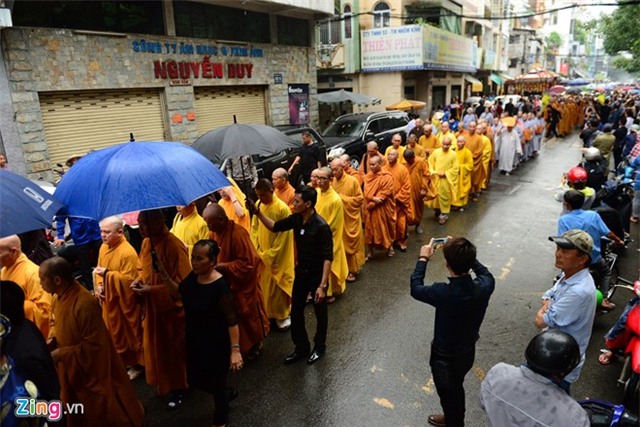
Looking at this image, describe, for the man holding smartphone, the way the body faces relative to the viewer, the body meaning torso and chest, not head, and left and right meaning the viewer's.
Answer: facing away from the viewer and to the left of the viewer

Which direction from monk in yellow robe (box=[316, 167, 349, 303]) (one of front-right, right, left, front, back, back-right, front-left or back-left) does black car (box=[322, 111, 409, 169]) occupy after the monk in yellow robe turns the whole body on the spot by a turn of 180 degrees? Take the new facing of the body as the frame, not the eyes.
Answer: front-left

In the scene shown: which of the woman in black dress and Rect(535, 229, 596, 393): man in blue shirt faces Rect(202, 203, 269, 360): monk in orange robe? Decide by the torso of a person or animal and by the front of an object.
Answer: the man in blue shirt

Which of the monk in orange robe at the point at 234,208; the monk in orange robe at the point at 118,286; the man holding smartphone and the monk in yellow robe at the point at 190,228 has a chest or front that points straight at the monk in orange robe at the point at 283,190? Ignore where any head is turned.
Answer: the man holding smartphone

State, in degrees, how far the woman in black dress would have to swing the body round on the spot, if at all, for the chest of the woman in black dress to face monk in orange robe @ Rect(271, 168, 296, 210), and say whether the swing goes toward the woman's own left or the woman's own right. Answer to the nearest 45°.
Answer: approximately 180°

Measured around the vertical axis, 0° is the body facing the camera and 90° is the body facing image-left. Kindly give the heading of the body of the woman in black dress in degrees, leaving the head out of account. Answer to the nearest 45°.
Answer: approximately 45°

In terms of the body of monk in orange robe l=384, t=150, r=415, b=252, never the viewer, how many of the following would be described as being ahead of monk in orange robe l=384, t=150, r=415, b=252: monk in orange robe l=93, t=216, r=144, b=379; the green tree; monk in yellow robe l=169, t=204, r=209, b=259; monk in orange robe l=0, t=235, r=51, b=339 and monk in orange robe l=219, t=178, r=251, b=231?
4
